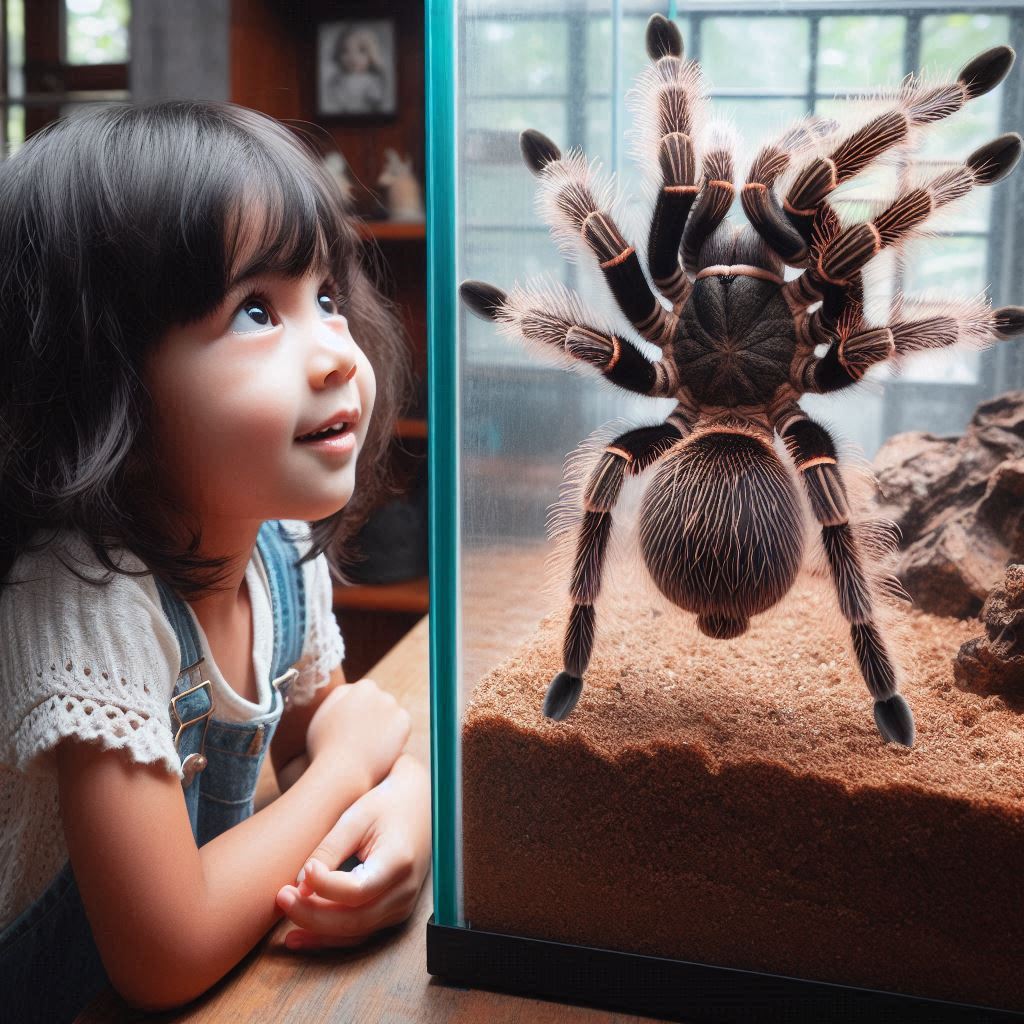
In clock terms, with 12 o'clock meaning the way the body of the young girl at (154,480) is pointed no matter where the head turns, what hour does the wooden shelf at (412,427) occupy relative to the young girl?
The wooden shelf is roughly at 8 o'clock from the young girl.

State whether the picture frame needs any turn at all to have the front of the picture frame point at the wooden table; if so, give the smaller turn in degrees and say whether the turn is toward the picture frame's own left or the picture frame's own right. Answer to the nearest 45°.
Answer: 0° — it already faces it

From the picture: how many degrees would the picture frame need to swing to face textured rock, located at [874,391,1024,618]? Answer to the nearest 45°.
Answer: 0° — it already faces it

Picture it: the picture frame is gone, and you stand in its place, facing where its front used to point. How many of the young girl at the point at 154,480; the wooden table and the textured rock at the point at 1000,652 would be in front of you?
3

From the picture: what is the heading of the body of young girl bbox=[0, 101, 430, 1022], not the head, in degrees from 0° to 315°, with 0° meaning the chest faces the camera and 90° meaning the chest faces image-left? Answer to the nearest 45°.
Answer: approximately 315°
